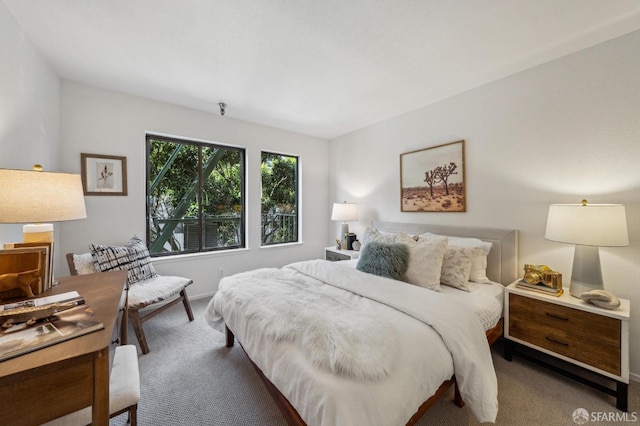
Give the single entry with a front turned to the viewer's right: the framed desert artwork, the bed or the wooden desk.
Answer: the wooden desk

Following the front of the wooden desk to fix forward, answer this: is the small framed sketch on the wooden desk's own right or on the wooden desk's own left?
on the wooden desk's own left

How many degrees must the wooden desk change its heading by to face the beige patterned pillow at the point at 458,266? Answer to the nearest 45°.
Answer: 0° — it already faces it

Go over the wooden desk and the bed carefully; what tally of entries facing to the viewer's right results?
1

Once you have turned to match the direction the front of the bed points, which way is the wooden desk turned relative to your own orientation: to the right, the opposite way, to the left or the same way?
the opposite way

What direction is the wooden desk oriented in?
to the viewer's right

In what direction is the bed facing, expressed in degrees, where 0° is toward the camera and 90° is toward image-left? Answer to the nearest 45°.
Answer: approximately 45°

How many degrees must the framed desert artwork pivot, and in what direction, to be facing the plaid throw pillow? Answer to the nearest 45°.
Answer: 0° — it already faces it
